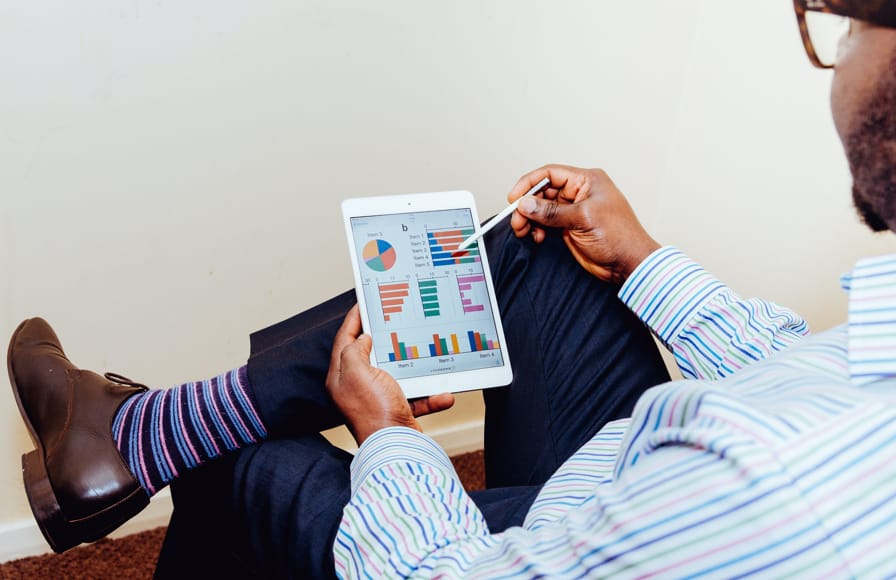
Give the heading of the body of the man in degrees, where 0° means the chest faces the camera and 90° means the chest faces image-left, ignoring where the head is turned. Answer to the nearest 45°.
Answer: approximately 135°
